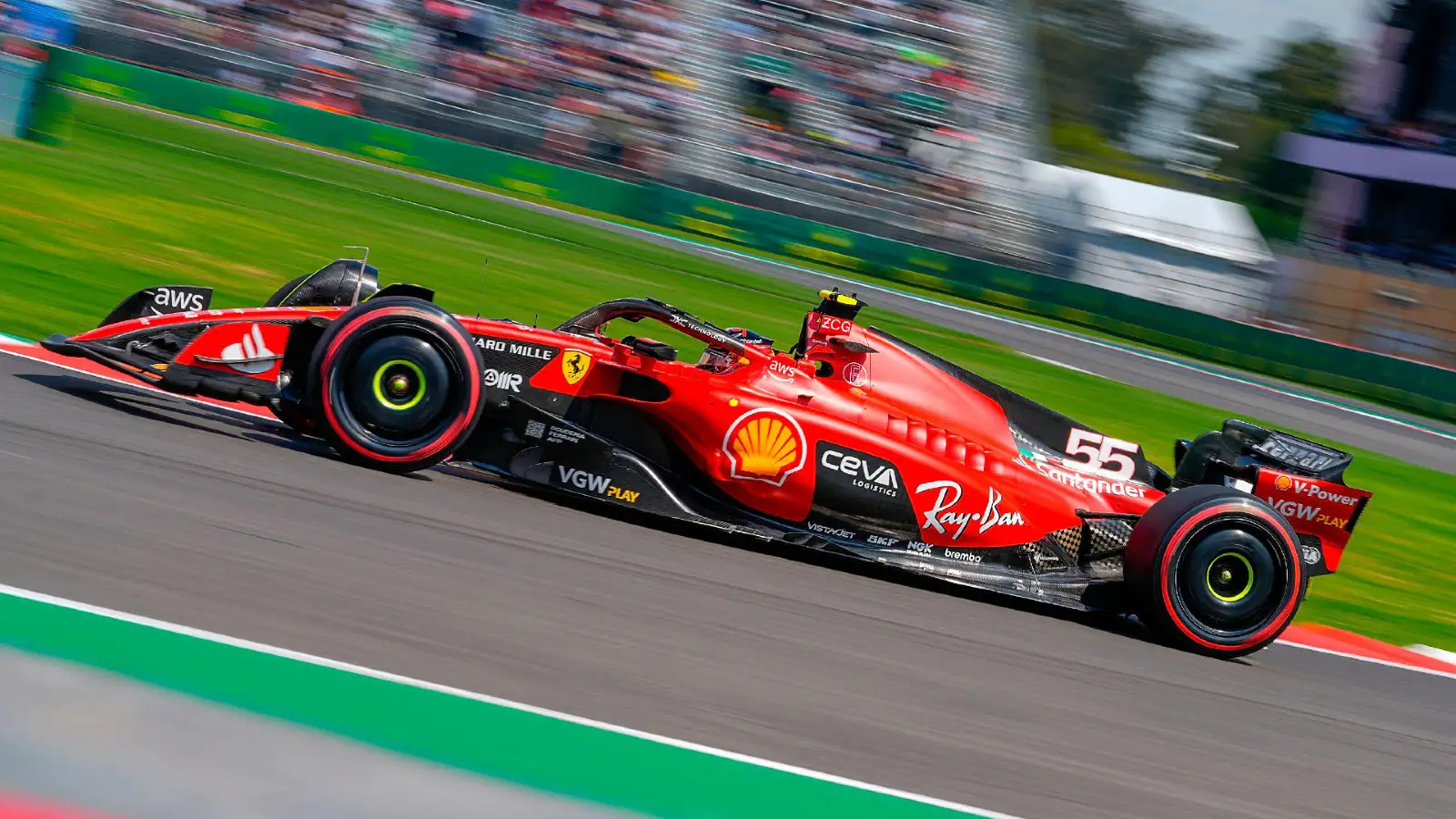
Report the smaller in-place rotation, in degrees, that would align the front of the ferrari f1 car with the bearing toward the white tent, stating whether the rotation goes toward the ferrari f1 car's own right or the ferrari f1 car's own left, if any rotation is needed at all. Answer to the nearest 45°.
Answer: approximately 90° to the ferrari f1 car's own right

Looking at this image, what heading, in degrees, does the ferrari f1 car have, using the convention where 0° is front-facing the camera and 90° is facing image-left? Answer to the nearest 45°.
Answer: approximately 90°
